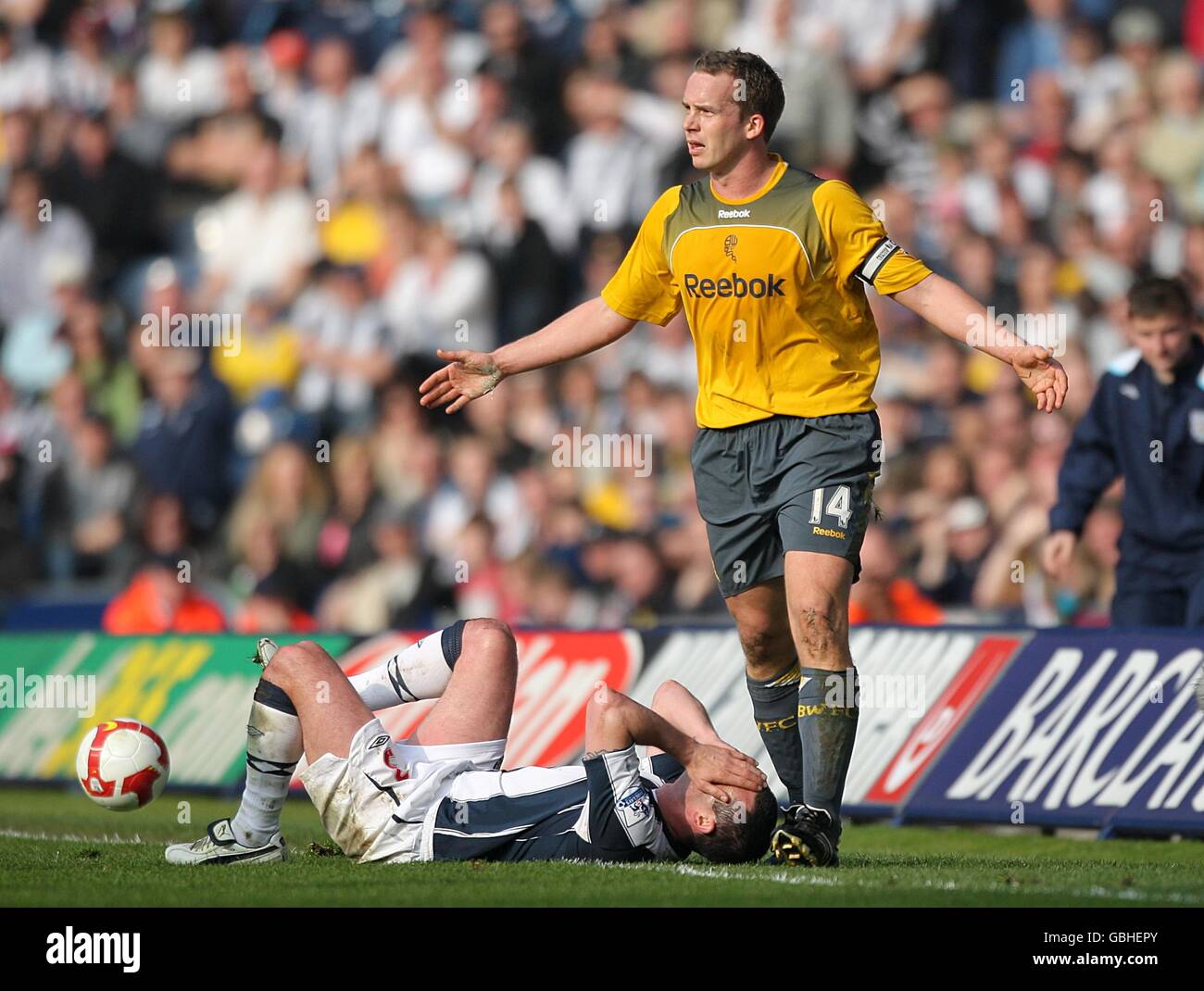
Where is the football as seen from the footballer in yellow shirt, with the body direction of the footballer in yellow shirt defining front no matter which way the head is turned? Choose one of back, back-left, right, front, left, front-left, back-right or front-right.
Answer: front-right

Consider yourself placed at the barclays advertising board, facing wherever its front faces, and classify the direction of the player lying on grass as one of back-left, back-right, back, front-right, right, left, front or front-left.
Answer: front-right

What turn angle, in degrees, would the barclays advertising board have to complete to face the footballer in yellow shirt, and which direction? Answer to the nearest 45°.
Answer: approximately 45° to its right

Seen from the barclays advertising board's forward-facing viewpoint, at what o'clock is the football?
The football is roughly at 2 o'clock from the barclays advertising board.

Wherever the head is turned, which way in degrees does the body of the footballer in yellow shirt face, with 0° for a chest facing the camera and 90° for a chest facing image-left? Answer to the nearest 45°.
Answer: approximately 45°

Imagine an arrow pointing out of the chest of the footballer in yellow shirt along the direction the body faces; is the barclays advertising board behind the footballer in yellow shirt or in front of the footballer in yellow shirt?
behind

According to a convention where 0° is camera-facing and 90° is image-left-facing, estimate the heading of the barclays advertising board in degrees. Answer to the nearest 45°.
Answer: approximately 0°
